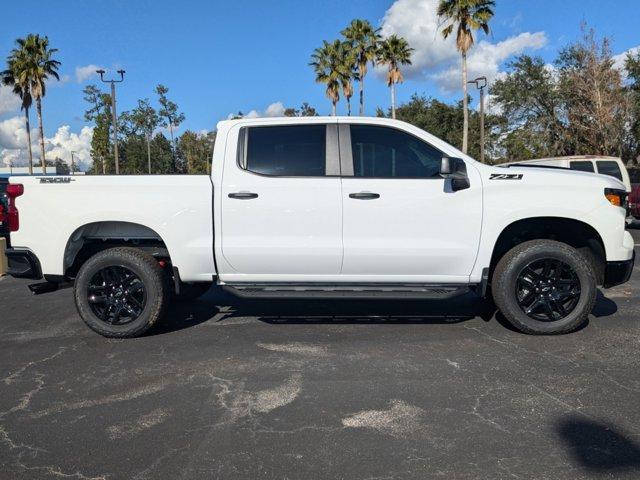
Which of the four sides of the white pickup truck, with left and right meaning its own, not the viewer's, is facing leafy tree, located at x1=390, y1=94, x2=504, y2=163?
left

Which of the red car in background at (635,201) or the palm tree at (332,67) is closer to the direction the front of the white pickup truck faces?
the red car in background

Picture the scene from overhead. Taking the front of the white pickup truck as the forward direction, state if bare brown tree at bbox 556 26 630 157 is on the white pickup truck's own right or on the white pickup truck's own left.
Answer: on the white pickup truck's own left

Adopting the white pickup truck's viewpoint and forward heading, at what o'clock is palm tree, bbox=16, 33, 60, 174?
The palm tree is roughly at 8 o'clock from the white pickup truck.

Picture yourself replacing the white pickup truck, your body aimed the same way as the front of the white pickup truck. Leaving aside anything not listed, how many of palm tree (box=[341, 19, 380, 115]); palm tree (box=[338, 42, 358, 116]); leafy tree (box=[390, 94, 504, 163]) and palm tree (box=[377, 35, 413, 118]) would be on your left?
4

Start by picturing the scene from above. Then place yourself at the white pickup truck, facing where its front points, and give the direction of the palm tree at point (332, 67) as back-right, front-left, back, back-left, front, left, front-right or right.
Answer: left

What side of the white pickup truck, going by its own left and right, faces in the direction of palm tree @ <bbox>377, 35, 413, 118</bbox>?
left

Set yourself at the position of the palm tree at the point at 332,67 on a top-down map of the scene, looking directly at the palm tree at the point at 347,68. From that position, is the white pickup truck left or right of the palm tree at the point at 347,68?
right

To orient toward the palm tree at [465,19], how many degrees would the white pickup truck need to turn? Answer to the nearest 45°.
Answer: approximately 90° to its left

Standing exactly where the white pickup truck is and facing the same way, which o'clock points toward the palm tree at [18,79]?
The palm tree is roughly at 8 o'clock from the white pickup truck.

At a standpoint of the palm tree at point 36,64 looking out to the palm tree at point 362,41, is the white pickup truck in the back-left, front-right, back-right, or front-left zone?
front-right

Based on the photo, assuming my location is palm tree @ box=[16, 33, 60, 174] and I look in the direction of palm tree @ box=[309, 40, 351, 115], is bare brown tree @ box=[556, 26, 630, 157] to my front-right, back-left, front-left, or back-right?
front-right

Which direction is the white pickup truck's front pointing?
to the viewer's right

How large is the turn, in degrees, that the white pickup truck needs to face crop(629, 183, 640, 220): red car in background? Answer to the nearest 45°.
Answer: approximately 45° to its left
